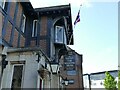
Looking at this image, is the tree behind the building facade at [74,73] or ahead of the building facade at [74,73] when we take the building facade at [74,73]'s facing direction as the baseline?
ahead

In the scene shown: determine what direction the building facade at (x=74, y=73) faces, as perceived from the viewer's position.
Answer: facing the viewer
